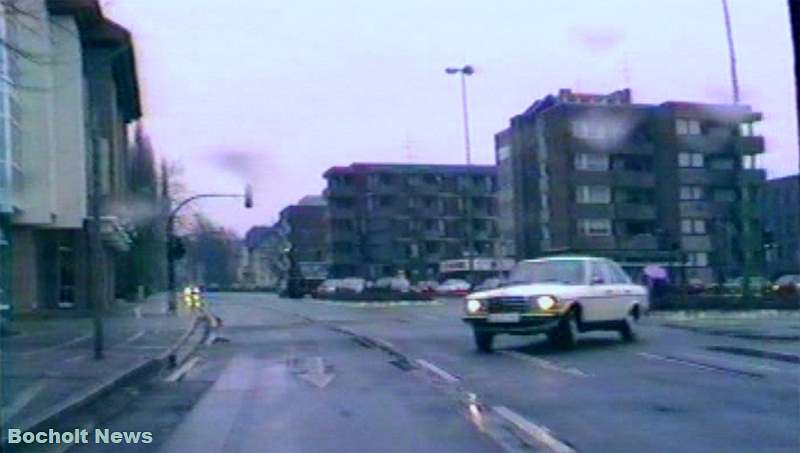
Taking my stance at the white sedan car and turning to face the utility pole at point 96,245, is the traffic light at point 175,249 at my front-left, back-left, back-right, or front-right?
front-right

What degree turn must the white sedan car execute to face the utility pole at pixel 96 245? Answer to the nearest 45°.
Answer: approximately 45° to its right

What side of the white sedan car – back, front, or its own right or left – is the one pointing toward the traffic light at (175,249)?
right

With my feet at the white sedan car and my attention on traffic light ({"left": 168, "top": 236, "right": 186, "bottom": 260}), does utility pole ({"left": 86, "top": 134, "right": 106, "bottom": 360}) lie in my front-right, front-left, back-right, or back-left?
front-left

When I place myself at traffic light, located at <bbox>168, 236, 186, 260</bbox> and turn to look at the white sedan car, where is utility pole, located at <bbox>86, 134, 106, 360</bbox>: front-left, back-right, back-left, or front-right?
front-right

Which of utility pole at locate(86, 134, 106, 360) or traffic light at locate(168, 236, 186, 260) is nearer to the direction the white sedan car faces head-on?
the utility pole

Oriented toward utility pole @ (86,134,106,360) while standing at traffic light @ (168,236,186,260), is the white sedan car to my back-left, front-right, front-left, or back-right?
front-left

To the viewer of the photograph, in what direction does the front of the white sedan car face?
facing the viewer and to the left of the viewer
